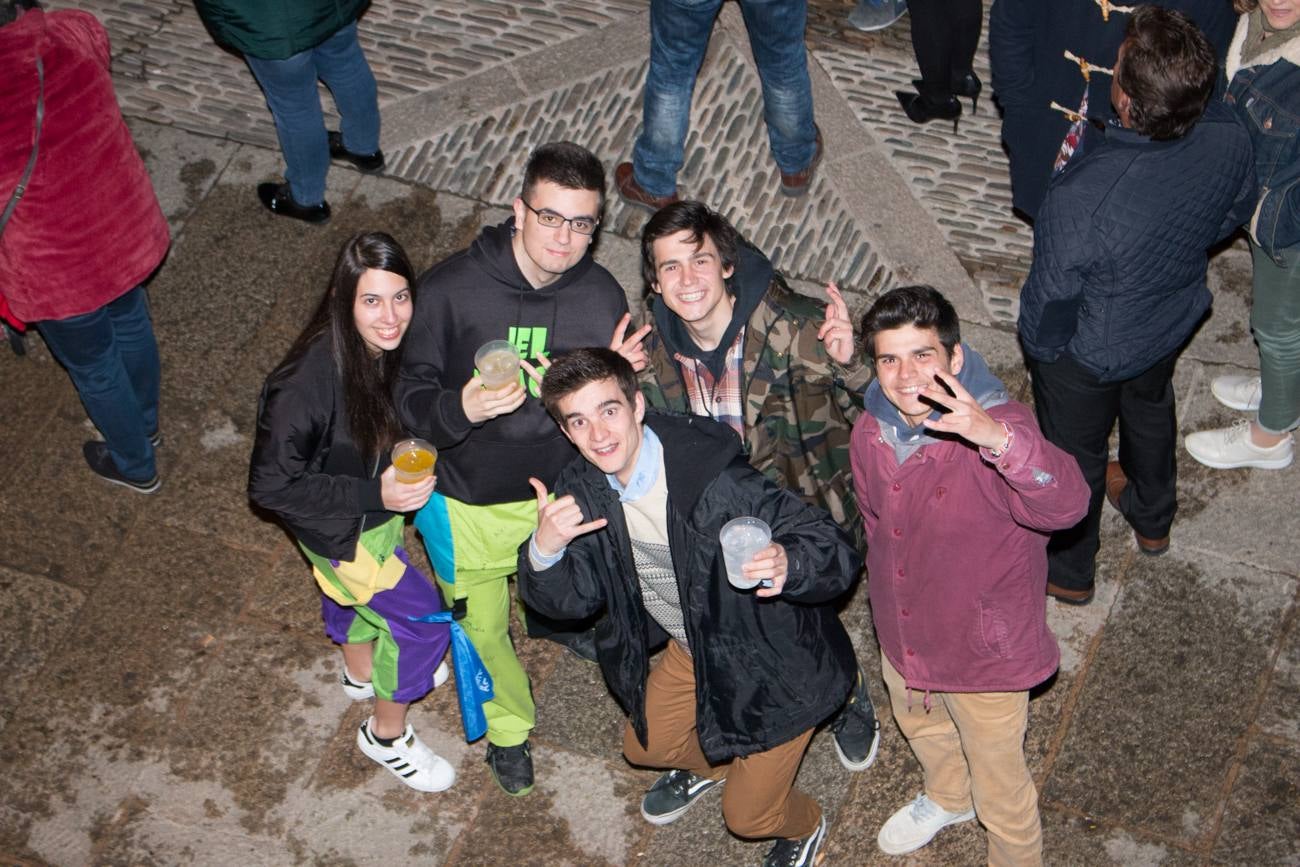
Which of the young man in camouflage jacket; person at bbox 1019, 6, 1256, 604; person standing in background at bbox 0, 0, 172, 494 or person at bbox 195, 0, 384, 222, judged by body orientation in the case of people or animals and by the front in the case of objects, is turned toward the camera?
the young man in camouflage jacket

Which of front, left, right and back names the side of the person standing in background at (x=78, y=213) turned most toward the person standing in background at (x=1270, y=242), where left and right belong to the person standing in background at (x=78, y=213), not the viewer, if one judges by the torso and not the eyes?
back

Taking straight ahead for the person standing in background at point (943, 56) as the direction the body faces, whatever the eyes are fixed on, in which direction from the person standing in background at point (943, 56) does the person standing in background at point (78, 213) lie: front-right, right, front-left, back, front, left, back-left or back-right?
front-left

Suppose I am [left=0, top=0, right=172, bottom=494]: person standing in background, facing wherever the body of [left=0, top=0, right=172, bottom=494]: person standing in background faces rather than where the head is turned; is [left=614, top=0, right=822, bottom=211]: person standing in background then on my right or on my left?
on my right

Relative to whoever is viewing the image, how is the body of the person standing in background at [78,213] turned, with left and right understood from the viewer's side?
facing away from the viewer and to the left of the viewer

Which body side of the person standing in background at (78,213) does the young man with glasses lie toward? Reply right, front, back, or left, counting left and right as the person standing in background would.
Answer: back

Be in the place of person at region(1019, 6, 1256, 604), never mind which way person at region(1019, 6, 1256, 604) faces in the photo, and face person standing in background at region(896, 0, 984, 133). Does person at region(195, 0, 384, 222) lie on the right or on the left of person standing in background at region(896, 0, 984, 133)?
left

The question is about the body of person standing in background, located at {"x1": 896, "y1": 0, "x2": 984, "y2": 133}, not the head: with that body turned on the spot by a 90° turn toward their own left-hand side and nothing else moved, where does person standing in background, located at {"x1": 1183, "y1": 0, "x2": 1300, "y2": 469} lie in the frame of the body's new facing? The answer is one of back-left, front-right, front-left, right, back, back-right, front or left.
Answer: front-left

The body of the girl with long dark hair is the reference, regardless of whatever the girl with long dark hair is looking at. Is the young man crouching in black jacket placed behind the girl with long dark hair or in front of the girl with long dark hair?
in front
